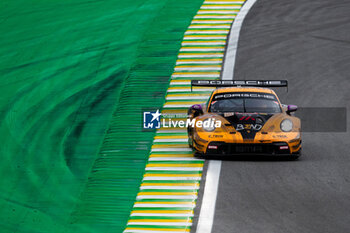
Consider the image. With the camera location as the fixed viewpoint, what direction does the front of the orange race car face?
facing the viewer
